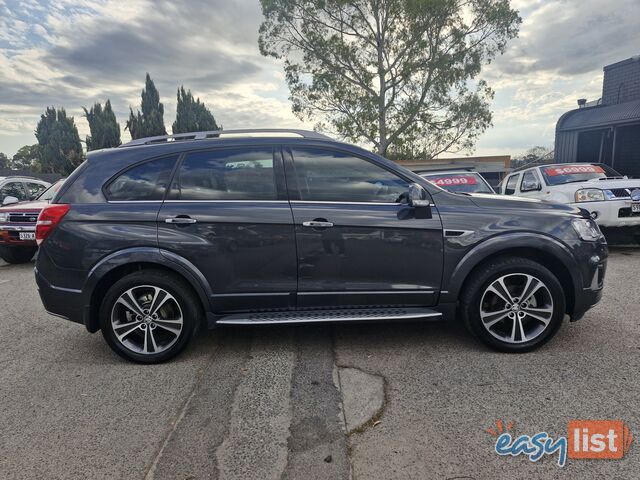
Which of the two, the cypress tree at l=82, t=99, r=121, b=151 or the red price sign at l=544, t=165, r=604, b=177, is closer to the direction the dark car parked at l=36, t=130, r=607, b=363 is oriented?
the red price sign

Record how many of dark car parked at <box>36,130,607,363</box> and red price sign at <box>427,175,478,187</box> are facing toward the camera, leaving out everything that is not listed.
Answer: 1

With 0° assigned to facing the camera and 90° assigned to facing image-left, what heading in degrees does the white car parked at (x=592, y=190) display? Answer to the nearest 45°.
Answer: approximately 315°

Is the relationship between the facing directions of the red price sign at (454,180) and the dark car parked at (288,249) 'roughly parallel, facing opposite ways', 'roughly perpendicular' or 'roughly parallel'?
roughly perpendicular

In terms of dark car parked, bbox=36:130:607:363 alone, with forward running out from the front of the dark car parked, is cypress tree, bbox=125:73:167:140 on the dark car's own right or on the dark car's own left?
on the dark car's own left

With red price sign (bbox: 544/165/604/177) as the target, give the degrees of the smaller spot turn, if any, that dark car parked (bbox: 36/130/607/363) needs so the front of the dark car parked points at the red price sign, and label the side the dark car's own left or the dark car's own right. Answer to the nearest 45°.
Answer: approximately 45° to the dark car's own left

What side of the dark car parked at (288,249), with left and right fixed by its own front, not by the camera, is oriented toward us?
right

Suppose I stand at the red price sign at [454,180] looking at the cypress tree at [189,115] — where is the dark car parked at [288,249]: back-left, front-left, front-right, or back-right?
back-left

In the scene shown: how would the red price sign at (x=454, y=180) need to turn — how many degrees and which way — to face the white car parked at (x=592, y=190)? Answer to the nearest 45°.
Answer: approximately 90° to its left

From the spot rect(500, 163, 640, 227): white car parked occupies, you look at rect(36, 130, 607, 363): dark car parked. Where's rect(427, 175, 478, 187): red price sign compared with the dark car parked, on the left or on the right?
right

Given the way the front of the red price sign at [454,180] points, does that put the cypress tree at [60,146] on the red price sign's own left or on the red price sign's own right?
on the red price sign's own right

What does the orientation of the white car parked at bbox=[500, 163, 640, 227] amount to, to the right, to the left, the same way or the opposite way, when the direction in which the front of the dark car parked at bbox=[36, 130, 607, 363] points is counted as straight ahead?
to the right

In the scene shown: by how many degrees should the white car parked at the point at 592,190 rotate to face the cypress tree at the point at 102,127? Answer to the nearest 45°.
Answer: approximately 135° to its right

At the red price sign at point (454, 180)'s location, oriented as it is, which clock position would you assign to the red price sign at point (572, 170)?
the red price sign at point (572, 170) is roughly at 8 o'clock from the red price sign at point (454, 180).

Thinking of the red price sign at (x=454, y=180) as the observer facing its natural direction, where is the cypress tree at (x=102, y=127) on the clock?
The cypress tree is roughly at 4 o'clock from the red price sign.
